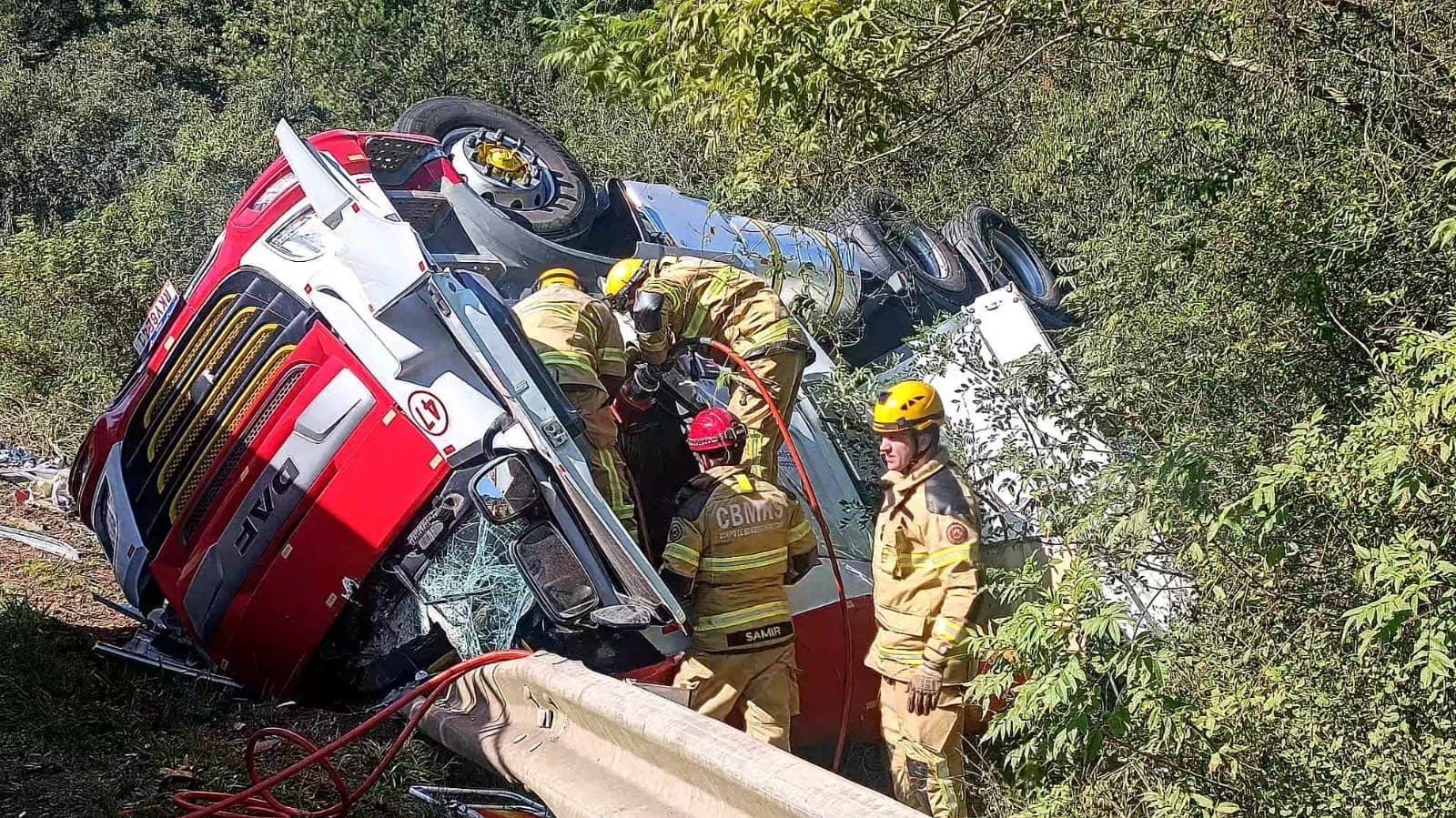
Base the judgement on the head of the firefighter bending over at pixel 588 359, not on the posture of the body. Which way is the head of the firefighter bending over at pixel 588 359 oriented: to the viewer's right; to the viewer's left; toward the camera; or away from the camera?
away from the camera

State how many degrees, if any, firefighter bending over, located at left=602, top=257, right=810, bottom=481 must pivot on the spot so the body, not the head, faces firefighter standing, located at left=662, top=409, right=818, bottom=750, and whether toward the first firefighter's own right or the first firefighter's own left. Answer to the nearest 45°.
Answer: approximately 90° to the first firefighter's own left

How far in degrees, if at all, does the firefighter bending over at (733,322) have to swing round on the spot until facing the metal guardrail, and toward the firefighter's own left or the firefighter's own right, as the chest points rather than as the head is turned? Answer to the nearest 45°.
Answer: approximately 90° to the firefighter's own left

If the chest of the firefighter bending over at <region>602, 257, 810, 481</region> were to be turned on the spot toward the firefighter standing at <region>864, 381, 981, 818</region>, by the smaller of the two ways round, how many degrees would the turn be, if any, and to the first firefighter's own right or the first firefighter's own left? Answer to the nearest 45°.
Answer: approximately 90° to the first firefighter's own left

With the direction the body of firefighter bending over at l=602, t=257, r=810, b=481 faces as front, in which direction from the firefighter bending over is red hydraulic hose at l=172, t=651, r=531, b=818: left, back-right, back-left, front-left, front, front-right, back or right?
front-left

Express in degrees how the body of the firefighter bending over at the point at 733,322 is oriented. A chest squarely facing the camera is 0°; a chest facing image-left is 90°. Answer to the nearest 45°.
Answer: approximately 90°

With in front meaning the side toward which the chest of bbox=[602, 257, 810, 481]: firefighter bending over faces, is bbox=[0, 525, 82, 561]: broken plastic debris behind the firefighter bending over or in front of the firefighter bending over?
in front

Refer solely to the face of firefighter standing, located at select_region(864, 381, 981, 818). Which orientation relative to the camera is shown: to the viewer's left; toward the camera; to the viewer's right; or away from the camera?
to the viewer's left
